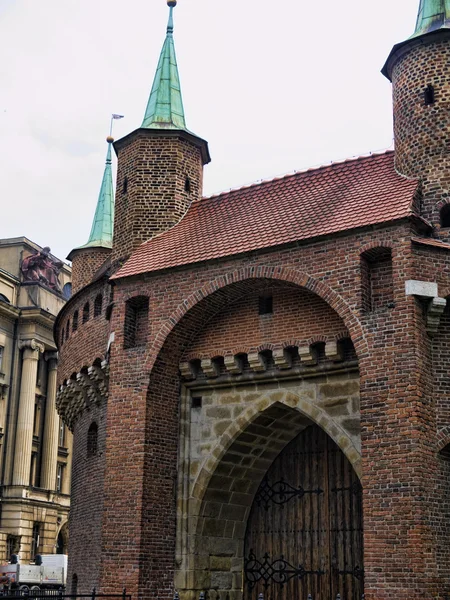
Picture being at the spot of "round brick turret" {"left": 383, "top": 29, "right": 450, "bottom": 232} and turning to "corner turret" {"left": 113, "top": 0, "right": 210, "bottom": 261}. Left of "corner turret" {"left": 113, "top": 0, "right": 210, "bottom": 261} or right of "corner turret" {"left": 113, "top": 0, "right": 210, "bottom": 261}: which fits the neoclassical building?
right

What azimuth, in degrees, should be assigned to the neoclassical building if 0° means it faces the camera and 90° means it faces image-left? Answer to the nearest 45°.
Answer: approximately 315°

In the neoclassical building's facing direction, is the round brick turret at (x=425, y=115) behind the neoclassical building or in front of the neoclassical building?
in front

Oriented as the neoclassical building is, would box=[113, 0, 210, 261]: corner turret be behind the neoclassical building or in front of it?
in front
